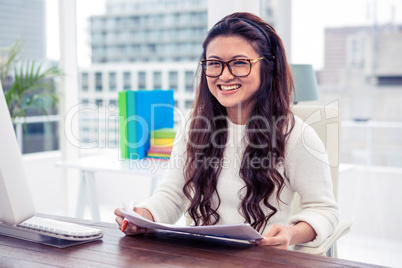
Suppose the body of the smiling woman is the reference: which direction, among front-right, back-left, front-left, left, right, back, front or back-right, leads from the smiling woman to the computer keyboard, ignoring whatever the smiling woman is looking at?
front

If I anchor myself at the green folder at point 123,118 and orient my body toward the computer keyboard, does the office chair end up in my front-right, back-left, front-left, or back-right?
front-left

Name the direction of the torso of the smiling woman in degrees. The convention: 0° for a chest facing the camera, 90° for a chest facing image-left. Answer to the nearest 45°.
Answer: approximately 45°

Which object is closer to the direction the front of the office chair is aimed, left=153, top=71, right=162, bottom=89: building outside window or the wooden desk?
the wooden desk

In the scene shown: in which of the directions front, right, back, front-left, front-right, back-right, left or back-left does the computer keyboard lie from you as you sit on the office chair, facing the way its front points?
front

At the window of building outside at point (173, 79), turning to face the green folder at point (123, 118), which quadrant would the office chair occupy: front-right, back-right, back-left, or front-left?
front-left

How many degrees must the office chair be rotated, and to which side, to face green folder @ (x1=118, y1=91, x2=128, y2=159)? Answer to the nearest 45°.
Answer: approximately 90° to its right

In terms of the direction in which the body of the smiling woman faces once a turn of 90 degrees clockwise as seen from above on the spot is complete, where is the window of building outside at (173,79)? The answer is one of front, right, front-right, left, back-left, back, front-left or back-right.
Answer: front-right

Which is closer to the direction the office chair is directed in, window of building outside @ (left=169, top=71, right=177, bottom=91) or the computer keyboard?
the computer keyboard

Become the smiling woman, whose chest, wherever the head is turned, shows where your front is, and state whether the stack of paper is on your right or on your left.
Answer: on your right

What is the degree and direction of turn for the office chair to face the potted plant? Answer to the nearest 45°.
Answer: approximately 90° to its right

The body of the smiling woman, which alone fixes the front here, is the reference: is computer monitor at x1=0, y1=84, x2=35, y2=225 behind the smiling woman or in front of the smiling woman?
in front
